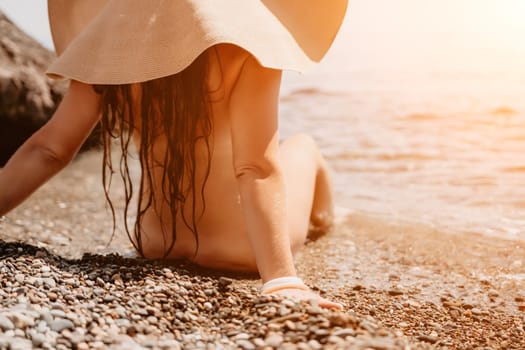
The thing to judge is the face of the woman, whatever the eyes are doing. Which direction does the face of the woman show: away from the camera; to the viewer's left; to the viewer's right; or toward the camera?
away from the camera

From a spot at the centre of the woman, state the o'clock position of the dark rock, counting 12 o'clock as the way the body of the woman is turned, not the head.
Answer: The dark rock is roughly at 10 o'clock from the woman.

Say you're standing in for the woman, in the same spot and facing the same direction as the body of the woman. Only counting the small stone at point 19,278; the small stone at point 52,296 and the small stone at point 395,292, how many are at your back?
2

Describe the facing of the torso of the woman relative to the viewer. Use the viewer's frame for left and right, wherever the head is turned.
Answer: facing away from the viewer and to the right of the viewer

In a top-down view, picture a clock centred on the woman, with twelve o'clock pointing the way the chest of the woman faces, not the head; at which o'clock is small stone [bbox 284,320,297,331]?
The small stone is roughly at 4 o'clock from the woman.

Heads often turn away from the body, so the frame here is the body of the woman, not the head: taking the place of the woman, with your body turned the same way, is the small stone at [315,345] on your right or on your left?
on your right

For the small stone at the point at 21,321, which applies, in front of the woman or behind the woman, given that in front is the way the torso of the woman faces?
behind

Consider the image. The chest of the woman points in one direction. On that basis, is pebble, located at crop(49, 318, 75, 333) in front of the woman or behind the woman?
behind
